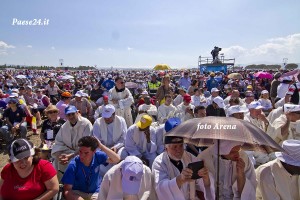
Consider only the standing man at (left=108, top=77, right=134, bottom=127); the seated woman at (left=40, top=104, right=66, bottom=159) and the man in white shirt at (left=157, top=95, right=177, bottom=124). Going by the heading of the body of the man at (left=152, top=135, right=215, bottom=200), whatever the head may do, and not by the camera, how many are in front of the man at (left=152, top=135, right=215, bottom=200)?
0

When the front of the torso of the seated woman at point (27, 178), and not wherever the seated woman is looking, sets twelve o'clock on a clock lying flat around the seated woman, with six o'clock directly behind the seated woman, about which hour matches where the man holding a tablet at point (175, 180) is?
The man holding a tablet is roughly at 10 o'clock from the seated woman.

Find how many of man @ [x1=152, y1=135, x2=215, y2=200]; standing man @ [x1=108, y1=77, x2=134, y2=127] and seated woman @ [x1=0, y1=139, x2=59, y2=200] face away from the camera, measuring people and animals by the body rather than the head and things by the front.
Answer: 0

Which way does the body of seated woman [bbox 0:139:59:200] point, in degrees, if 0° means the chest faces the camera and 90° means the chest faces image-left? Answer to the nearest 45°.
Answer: approximately 0°

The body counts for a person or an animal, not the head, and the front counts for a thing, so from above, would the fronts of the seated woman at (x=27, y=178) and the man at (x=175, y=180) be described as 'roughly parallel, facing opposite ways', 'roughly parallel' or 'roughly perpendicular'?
roughly parallel

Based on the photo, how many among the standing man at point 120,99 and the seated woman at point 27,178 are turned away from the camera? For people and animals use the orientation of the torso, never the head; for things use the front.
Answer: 0

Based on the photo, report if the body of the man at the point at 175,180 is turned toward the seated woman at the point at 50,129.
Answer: no

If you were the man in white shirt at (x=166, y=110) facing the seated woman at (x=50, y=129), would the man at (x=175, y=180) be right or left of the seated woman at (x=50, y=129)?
left

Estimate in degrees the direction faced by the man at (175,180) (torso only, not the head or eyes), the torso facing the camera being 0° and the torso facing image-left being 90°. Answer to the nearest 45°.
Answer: approximately 315°

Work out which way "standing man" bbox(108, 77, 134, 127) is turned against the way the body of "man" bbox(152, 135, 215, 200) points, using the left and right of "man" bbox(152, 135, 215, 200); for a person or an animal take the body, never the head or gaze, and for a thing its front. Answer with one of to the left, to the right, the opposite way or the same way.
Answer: the same way

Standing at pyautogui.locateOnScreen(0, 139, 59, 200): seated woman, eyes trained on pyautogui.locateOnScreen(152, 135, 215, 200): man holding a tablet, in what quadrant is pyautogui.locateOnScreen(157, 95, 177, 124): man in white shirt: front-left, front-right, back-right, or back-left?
front-left

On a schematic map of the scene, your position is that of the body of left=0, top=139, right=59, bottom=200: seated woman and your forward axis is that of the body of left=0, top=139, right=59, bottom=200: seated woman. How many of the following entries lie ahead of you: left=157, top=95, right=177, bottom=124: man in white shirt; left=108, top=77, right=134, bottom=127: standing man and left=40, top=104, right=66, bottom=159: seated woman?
0

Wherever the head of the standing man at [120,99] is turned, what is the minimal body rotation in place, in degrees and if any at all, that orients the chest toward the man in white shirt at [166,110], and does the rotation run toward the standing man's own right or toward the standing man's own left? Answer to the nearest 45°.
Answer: approximately 45° to the standing man's own left

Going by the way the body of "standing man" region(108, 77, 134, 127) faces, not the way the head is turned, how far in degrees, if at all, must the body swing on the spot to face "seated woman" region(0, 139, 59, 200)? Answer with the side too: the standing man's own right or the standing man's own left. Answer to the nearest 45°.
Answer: approximately 45° to the standing man's own right

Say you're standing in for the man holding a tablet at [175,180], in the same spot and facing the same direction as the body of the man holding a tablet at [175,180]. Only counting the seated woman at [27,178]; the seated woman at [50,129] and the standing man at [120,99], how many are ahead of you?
0

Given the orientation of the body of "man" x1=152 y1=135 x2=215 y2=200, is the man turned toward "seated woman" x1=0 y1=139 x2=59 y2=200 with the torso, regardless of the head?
no
